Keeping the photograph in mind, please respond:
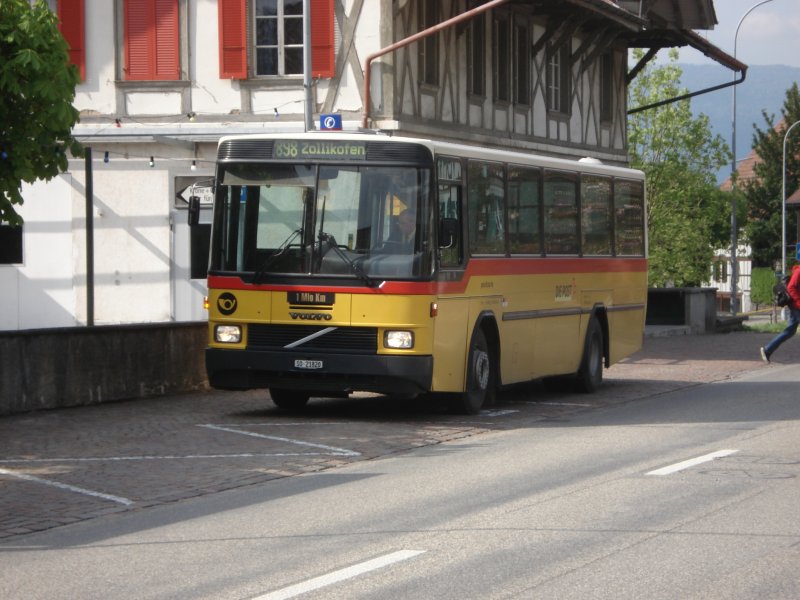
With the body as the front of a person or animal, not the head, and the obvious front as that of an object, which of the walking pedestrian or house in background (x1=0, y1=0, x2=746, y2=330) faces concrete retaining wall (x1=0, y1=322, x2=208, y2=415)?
the house in background

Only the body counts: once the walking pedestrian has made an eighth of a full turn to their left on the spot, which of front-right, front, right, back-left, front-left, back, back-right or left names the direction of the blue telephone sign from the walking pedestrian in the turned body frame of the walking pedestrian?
back

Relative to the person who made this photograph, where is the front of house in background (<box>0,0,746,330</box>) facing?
facing the viewer

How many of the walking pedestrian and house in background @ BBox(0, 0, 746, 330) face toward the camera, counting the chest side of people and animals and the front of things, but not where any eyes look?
1

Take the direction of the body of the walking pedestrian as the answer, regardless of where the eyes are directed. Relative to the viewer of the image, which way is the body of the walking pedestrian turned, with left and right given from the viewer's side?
facing to the right of the viewer

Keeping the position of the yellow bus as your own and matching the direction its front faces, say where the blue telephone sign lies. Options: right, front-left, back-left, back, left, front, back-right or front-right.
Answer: back-right

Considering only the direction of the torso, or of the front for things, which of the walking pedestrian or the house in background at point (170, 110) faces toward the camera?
the house in background

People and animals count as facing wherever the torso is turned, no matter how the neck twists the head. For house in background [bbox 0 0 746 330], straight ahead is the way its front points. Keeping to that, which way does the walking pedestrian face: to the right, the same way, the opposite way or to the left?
to the left

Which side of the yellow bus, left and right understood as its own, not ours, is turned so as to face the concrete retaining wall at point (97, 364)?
right

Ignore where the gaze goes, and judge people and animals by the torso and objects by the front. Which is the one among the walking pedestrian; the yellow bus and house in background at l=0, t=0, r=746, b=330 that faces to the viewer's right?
the walking pedestrian
